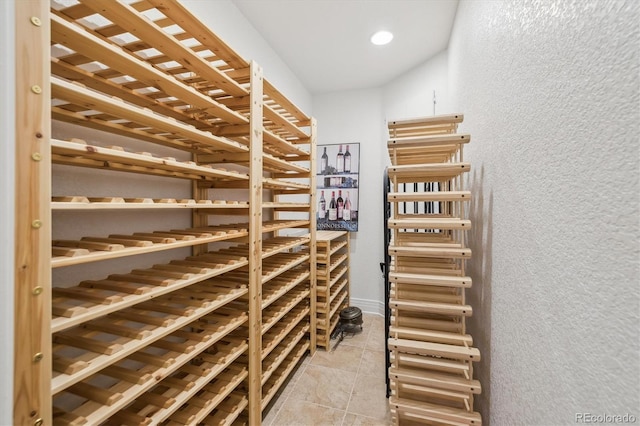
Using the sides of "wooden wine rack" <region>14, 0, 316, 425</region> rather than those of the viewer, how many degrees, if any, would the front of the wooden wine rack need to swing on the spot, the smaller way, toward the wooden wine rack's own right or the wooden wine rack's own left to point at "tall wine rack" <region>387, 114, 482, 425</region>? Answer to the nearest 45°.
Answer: approximately 45° to the wooden wine rack's own left

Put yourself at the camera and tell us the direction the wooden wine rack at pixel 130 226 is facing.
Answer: facing the viewer and to the right of the viewer
